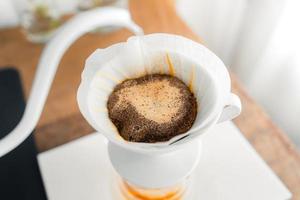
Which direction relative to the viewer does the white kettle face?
to the viewer's right
